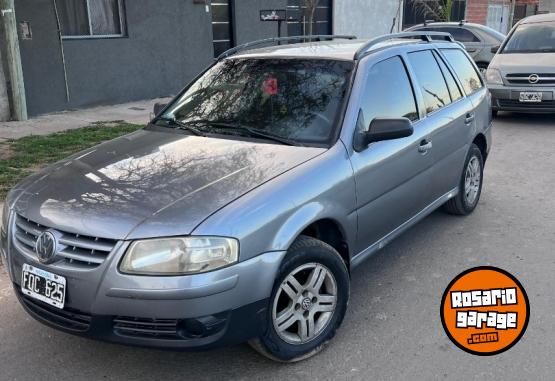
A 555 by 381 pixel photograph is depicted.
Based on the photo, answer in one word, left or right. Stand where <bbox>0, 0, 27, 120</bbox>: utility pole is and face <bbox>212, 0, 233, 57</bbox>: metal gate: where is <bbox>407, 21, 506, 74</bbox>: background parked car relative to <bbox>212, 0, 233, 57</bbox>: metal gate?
right

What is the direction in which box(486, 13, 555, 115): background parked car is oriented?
toward the camera

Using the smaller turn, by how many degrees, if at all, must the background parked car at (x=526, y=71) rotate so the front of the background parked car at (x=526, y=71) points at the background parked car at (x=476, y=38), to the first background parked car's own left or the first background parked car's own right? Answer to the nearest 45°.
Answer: approximately 180°

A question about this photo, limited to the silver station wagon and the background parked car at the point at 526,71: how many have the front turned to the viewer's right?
0

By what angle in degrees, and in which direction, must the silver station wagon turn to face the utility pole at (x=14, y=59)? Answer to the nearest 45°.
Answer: approximately 90° to its right

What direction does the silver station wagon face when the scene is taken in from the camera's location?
facing the viewer and to the left of the viewer

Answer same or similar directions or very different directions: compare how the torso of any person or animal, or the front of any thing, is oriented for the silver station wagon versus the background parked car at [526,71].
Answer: same or similar directions

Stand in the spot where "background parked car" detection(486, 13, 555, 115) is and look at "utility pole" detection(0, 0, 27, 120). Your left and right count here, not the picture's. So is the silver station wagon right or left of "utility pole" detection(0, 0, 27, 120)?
left

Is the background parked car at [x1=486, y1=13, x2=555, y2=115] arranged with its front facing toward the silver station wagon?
yes

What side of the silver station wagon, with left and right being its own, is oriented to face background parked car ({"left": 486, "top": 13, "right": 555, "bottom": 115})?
back

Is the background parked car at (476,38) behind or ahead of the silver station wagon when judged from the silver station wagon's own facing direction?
behind
